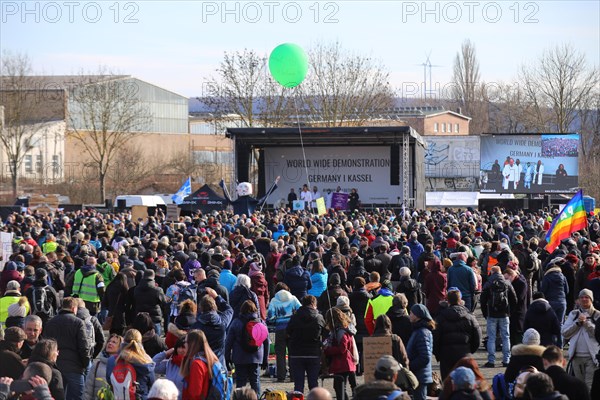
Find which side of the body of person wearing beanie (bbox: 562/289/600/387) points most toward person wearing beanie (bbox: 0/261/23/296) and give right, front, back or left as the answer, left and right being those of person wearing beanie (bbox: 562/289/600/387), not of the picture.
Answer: right

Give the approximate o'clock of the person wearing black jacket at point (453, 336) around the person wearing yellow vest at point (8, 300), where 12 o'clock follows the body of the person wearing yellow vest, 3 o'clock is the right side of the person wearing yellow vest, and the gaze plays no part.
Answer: The person wearing black jacket is roughly at 4 o'clock from the person wearing yellow vest.

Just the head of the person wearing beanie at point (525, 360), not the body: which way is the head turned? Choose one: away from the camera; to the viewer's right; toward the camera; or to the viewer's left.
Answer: away from the camera

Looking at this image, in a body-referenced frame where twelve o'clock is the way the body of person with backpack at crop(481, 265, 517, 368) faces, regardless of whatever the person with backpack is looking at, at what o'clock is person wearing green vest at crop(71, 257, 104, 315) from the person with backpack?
The person wearing green vest is roughly at 9 o'clock from the person with backpack.

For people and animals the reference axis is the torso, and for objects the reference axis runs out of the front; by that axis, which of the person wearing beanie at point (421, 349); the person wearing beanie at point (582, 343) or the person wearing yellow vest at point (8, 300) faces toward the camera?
the person wearing beanie at point (582, 343)

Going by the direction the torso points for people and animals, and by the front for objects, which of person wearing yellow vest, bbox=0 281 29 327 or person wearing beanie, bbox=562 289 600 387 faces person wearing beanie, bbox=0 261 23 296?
the person wearing yellow vest

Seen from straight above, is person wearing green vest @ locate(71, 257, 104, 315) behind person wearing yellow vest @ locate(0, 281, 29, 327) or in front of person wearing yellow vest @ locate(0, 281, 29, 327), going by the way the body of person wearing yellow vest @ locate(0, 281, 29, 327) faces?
in front

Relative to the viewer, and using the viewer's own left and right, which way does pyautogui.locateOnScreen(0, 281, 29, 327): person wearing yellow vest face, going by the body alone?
facing away from the viewer

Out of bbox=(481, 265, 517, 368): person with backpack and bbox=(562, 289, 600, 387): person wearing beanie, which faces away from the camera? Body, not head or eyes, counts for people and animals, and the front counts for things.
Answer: the person with backpack

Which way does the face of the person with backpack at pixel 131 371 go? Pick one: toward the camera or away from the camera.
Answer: away from the camera

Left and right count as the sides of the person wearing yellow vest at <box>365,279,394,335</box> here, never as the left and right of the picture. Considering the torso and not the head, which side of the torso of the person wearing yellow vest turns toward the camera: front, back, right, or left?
back

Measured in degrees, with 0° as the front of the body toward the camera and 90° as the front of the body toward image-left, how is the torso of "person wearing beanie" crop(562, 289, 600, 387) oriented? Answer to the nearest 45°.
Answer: approximately 0°
